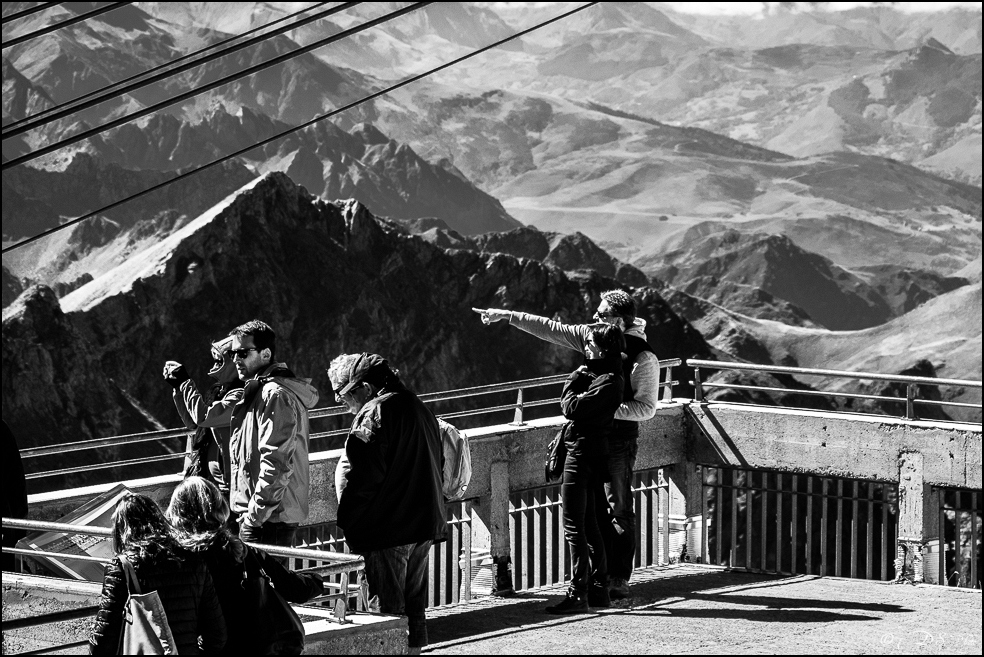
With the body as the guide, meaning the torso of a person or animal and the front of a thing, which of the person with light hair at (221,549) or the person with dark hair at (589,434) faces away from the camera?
the person with light hair at (221,549)

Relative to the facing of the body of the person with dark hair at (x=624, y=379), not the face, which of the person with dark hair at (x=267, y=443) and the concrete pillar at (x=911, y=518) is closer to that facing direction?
the person with dark hair

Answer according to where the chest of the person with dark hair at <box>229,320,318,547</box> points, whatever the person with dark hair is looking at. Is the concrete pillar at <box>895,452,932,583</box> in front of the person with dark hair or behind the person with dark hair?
behind

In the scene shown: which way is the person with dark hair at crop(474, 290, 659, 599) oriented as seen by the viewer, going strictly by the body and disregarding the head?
to the viewer's left

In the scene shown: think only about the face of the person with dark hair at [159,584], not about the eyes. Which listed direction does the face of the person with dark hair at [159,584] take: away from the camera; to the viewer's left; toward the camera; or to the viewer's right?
away from the camera

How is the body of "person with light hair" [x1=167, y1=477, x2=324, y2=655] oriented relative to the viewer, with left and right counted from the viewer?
facing away from the viewer

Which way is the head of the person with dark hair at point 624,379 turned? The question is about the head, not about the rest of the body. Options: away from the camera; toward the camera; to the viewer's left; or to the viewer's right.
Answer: to the viewer's left

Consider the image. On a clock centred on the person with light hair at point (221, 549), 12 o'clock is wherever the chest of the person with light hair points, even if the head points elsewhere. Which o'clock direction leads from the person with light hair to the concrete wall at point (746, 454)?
The concrete wall is roughly at 1 o'clock from the person with light hair.
